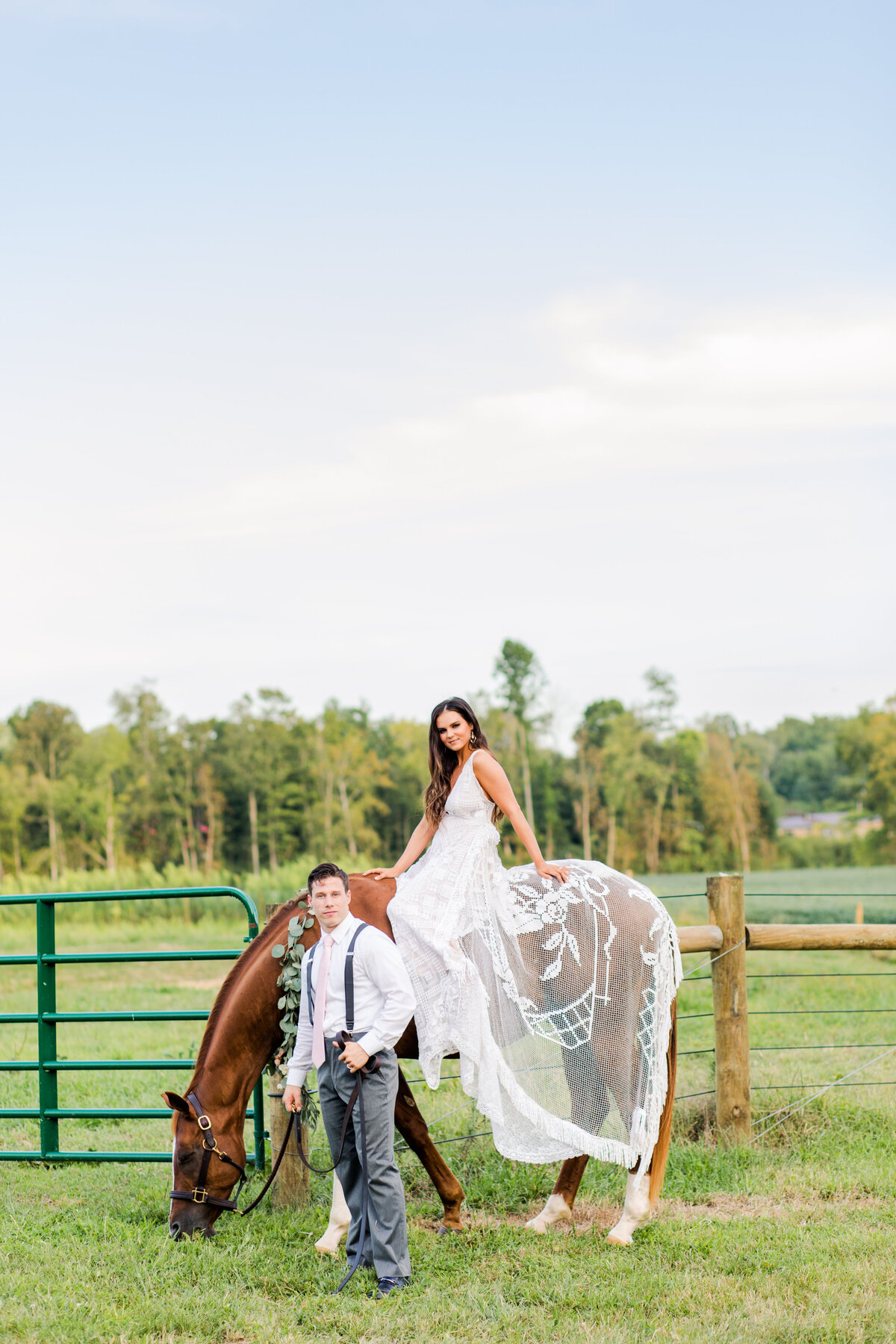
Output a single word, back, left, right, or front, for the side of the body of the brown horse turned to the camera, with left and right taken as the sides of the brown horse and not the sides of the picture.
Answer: left

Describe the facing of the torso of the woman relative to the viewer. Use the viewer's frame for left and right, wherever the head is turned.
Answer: facing the viewer and to the left of the viewer

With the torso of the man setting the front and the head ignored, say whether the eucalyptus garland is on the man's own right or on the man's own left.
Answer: on the man's own right

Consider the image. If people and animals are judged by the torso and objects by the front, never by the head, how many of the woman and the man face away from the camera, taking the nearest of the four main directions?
0

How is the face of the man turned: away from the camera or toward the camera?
toward the camera

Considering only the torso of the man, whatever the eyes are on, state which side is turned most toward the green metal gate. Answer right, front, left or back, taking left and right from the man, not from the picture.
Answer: right

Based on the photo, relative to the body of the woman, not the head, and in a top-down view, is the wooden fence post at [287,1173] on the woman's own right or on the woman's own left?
on the woman's own right

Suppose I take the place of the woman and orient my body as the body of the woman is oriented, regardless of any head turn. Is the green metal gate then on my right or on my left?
on my right

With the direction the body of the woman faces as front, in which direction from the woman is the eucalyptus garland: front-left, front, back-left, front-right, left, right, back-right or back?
front-right

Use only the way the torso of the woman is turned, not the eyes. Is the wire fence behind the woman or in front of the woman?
behind
